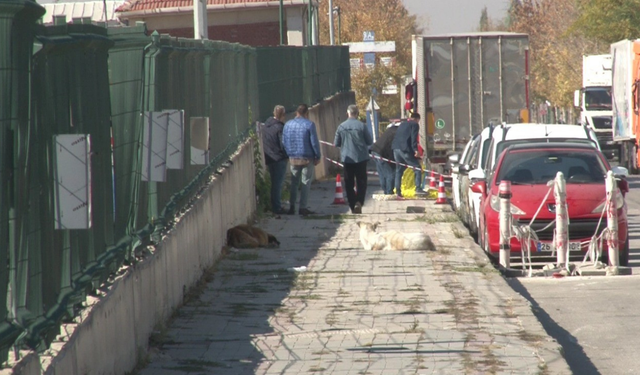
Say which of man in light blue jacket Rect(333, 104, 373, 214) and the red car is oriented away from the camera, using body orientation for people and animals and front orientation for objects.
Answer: the man in light blue jacket

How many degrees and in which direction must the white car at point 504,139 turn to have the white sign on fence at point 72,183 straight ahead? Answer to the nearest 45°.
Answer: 0° — it already faces it

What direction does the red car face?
toward the camera

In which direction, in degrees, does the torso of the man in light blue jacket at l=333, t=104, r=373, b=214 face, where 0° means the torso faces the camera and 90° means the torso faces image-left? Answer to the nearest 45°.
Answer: approximately 180°

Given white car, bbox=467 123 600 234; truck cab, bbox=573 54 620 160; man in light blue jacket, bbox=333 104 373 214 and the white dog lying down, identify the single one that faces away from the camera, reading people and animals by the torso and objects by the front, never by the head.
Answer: the man in light blue jacket

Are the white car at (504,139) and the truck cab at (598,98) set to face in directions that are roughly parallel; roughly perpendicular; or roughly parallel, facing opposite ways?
roughly parallel

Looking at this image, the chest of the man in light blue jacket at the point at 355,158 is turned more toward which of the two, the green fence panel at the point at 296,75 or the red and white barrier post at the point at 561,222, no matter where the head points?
the green fence panel

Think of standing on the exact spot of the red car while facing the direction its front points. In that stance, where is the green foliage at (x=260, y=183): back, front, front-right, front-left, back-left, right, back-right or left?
back-right

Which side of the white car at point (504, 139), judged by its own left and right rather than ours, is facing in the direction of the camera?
front

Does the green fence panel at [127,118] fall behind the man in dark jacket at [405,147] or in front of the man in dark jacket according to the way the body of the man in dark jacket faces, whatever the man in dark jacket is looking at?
behind

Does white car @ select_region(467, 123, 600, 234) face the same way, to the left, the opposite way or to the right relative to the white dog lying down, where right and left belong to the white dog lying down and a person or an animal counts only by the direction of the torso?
to the left

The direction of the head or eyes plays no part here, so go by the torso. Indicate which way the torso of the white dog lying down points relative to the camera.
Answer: to the viewer's left

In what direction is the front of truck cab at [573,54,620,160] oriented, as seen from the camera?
facing the viewer

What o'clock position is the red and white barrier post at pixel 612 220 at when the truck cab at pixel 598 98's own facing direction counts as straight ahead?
The red and white barrier post is roughly at 12 o'clock from the truck cab.
